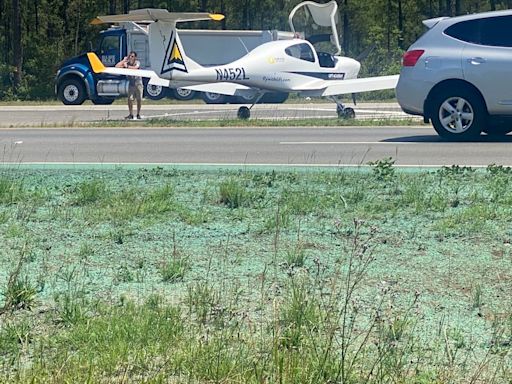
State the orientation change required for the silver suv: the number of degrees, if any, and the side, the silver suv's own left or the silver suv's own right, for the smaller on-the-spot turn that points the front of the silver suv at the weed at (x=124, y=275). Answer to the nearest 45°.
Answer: approximately 90° to the silver suv's own right

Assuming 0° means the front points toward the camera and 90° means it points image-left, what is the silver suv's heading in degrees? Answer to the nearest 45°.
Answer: approximately 270°

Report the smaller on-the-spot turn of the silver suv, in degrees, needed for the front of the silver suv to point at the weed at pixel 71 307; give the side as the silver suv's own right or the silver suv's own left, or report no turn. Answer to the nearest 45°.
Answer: approximately 90° to the silver suv's own right

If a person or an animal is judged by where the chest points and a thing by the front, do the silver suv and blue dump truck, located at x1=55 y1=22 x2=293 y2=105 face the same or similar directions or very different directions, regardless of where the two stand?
very different directions

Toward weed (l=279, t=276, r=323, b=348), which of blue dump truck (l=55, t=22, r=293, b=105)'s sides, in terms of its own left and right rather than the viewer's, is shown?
left

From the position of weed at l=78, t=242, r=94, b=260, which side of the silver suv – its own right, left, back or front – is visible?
right

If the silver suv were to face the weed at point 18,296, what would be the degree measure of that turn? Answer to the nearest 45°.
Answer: approximately 90° to its right

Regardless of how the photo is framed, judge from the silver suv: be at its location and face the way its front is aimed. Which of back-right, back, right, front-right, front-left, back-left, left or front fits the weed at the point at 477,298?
right

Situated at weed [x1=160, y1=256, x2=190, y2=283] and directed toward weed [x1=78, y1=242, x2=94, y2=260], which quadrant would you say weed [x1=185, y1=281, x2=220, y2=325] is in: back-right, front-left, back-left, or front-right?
back-left

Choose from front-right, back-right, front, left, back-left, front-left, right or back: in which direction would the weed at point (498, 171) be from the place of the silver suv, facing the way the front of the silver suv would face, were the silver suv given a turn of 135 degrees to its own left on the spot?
back-left

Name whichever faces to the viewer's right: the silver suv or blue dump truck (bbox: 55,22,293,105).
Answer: the silver suv
